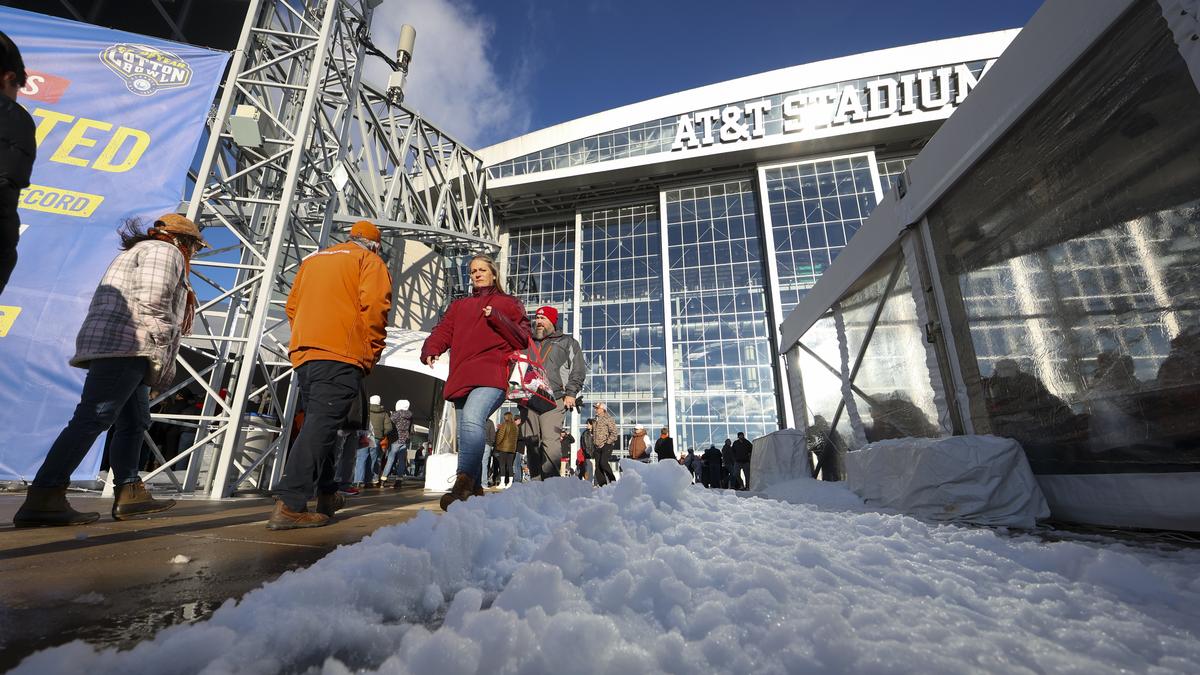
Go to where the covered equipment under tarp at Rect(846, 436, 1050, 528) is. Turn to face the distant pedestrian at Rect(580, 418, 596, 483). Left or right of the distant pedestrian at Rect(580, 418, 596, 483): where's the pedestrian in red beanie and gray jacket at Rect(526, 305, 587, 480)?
left

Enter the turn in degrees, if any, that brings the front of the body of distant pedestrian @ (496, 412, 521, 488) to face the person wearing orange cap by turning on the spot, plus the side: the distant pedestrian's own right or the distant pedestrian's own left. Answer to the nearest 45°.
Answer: approximately 180°

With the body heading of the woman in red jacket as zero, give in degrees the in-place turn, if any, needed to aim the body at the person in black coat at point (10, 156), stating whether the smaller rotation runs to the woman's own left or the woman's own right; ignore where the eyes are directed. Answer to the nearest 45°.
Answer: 0° — they already face them

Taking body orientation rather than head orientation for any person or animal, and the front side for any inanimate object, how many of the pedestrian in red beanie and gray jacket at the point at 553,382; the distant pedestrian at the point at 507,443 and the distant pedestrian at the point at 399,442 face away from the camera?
2

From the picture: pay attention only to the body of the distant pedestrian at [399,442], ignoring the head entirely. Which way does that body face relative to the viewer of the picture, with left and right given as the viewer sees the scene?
facing away from the viewer

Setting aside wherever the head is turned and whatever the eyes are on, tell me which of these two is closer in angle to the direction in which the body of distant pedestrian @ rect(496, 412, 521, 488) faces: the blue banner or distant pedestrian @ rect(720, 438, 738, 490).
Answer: the distant pedestrian

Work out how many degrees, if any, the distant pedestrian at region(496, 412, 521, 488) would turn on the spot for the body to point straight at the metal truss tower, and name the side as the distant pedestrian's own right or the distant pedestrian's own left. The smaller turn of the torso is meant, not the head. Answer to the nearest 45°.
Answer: approximately 135° to the distant pedestrian's own left

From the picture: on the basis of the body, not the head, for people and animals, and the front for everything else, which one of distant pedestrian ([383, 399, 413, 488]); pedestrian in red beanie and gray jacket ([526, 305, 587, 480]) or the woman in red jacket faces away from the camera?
distant pedestrian ([383, 399, 413, 488])

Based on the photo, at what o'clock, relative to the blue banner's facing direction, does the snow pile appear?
The snow pile is roughly at 11 o'clock from the blue banner.
